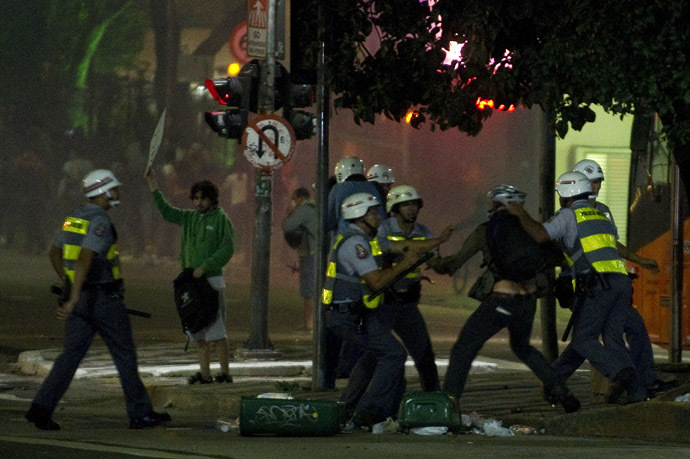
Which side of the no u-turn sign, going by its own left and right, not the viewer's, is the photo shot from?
front

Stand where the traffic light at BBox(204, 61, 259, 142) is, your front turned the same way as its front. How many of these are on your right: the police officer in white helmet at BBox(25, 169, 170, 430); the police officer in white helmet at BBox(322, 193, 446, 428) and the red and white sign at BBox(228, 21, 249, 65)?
1

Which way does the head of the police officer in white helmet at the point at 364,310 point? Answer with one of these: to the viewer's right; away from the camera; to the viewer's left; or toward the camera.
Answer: to the viewer's right

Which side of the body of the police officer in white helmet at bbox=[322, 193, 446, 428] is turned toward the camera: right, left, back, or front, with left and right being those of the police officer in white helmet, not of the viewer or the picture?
right

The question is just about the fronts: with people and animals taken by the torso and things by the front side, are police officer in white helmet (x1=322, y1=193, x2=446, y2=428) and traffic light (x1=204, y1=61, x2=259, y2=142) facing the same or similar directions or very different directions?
very different directions

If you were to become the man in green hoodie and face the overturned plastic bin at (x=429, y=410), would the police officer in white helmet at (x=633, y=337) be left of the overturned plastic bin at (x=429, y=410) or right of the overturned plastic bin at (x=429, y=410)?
left

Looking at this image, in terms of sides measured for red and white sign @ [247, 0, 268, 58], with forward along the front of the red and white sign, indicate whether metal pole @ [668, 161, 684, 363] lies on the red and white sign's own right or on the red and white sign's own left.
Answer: on the red and white sign's own left

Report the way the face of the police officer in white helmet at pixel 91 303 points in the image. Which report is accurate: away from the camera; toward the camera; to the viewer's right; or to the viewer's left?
to the viewer's right

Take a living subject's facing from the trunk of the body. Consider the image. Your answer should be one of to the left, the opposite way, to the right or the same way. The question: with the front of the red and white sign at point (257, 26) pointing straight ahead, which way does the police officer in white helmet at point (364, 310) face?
to the left

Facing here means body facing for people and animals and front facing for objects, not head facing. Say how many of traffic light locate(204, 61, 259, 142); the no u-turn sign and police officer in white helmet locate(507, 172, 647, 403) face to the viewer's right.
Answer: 0

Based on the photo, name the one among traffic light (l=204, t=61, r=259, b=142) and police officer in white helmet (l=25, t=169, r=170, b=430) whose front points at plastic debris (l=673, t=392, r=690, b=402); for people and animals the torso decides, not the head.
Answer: the police officer in white helmet

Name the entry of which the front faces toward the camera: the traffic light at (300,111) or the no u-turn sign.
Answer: the no u-turn sign

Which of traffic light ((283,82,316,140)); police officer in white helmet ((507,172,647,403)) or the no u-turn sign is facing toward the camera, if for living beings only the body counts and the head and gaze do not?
the no u-turn sign

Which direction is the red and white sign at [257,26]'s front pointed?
toward the camera
